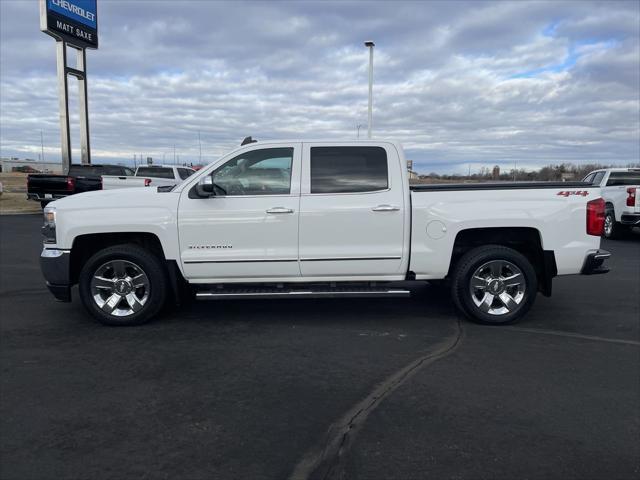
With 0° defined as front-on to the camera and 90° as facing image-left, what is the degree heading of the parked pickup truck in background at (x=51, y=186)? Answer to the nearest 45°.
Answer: approximately 225°

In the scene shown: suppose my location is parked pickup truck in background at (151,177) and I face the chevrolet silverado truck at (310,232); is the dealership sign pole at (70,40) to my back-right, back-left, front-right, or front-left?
back-right

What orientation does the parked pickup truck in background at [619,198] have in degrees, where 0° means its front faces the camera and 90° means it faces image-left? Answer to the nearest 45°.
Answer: approximately 135°

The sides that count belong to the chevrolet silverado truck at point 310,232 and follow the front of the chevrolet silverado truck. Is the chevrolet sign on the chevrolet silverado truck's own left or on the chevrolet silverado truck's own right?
on the chevrolet silverado truck's own right

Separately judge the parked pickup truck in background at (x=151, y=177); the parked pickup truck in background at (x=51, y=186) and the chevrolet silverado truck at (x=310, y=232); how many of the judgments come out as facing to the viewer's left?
1

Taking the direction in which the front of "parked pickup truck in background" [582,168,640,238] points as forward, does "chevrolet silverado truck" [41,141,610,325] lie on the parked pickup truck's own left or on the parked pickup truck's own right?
on the parked pickup truck's own left

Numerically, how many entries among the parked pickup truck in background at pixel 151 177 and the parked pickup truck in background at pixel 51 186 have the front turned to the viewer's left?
0

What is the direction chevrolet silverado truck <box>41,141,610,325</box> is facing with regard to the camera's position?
facing to the left of the viewer

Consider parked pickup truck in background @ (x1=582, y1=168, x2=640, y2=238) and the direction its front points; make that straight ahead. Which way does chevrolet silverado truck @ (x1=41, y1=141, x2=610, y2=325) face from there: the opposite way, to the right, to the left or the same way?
to the left

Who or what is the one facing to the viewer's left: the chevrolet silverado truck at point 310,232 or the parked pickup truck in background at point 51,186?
the chevrolet silverado truck

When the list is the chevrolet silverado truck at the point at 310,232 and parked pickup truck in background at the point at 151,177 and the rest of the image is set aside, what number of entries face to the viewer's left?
1

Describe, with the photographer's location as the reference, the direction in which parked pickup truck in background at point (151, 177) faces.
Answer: facing away from the viewer and to the right of the viewer

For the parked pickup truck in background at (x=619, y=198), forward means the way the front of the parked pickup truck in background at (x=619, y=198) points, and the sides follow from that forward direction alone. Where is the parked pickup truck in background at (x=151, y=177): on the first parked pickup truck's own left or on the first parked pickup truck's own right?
on the first parked pickup truck's own left
